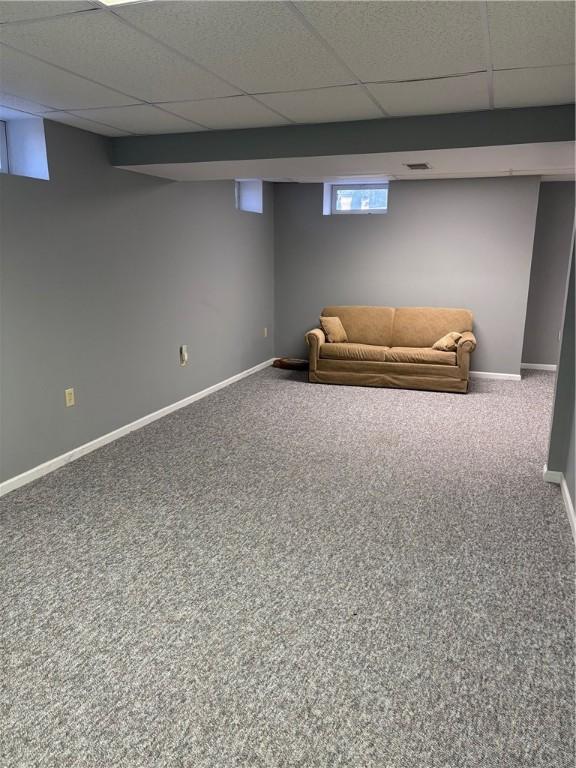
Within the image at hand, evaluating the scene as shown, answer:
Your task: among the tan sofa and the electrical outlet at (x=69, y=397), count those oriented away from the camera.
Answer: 0

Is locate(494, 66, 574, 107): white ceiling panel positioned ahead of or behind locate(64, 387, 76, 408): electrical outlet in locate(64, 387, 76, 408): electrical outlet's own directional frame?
ahead

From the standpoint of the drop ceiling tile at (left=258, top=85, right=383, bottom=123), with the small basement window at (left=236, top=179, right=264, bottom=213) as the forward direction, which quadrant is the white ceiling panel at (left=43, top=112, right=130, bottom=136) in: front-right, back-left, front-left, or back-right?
front-left

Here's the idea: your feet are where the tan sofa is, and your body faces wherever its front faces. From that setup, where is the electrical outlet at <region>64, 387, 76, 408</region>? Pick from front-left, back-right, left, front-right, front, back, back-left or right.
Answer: front-right

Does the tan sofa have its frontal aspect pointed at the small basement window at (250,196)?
no

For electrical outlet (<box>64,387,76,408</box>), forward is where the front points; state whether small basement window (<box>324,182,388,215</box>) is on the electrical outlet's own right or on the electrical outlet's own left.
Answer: on the electrical outlet's own left

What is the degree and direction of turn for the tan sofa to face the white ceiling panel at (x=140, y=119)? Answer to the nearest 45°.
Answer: approximately 45° to its right

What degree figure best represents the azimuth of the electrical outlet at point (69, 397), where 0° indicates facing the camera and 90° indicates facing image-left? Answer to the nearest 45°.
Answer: approximately 315°

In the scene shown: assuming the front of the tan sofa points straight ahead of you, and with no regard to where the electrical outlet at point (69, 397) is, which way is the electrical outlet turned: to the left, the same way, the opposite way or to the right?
to the left

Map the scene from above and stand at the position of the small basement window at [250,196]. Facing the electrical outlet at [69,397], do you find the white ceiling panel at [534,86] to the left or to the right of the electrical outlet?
left

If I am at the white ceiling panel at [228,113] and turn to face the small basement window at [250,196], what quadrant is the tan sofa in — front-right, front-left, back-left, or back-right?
front-right

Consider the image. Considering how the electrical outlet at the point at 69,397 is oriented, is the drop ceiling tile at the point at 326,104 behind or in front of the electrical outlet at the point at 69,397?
in front

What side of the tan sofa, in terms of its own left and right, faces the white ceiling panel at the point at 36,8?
front

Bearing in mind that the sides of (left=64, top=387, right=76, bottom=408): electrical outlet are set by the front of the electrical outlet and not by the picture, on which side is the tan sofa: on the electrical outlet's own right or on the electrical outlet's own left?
on the electrical outlet's own left

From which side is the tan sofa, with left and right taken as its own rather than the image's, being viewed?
front
